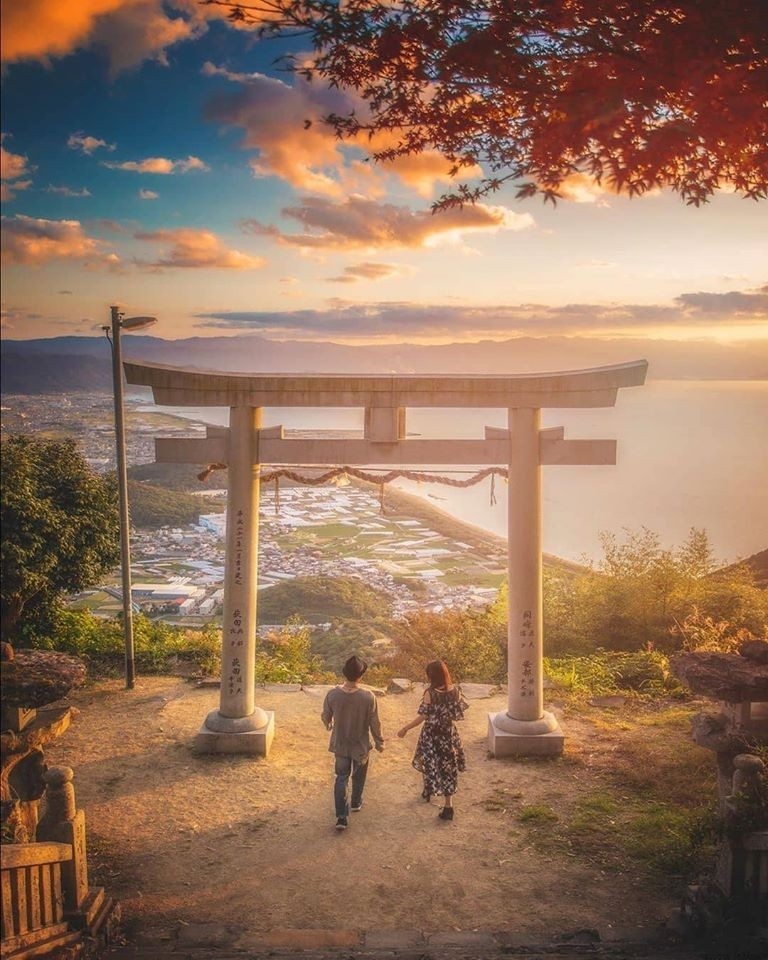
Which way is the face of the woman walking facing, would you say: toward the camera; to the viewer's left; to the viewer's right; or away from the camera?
away from the camera

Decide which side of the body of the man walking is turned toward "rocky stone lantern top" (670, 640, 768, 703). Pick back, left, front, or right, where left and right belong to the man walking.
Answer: right

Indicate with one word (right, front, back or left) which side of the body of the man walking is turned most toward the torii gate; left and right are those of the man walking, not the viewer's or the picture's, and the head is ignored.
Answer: front

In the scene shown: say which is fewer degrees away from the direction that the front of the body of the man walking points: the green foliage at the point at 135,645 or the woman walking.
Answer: the green foliage

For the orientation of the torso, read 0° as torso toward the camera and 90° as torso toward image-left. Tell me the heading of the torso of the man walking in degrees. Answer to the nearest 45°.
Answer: approximately 180°

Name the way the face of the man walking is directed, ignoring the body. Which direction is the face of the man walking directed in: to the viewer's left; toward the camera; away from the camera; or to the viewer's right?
away from the camera

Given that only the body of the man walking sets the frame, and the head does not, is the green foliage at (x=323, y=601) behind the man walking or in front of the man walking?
in front

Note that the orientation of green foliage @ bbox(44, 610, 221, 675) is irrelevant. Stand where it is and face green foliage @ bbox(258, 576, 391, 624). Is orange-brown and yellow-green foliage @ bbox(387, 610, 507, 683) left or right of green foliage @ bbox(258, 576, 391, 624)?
right

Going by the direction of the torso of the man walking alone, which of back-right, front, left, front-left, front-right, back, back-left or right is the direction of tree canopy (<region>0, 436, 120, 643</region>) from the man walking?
front-left

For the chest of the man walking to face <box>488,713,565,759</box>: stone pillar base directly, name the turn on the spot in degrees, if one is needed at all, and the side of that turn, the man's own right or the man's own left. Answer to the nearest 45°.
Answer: approximately 45° to the man's own right

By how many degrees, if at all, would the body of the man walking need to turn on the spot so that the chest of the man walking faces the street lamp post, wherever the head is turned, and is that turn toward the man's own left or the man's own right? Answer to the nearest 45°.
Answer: approximately 45° to the man's own left
